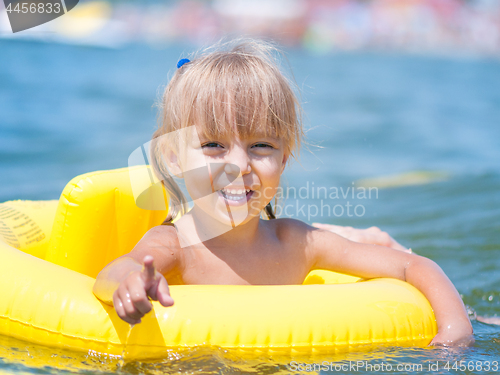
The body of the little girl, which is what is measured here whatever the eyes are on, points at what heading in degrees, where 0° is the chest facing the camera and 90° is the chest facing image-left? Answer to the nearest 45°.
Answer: approximately 0°
